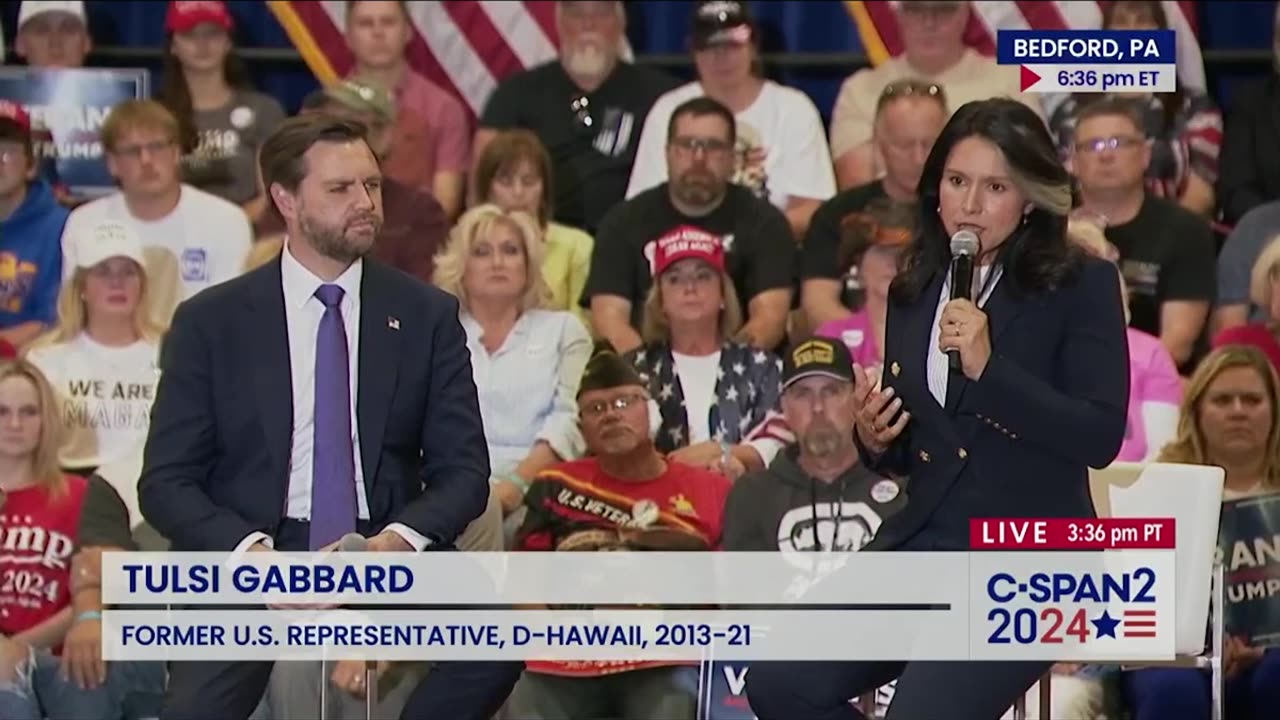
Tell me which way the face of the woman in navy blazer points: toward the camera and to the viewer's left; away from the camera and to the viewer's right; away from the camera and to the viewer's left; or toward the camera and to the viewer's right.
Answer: toward the camera and to the viewer's left

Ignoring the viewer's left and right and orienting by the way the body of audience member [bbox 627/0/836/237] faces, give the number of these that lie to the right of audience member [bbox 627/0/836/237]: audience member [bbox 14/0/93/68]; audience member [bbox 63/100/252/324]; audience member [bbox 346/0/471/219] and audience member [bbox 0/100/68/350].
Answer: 4

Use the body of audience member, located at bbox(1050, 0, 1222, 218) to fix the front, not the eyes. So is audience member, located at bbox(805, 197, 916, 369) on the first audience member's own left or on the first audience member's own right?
on the first audience member's own right

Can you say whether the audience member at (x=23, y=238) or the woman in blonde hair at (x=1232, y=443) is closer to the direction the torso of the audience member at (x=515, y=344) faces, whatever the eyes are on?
the woman in blonde hair

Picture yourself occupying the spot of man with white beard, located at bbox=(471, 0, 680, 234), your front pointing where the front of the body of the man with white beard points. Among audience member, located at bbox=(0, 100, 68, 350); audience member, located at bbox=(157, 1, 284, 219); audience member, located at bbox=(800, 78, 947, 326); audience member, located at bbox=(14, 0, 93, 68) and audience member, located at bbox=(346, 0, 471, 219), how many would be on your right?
4

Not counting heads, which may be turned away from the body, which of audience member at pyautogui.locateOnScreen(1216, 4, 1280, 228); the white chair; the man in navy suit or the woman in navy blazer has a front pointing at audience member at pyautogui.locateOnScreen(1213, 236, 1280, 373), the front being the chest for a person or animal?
audience member at pyautogui.locateOnScreen(1216, 4, 1280, 228)

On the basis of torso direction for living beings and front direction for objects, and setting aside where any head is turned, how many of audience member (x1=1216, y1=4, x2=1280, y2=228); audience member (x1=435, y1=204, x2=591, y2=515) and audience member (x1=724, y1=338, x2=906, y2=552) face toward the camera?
3
